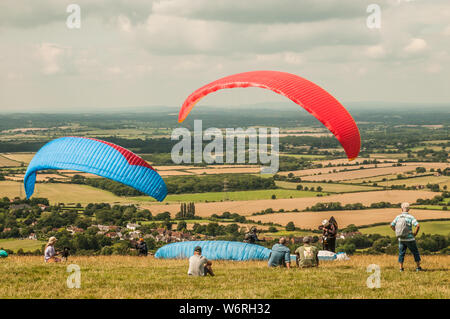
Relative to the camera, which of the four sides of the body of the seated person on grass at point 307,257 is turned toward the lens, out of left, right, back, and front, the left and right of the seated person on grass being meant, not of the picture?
back

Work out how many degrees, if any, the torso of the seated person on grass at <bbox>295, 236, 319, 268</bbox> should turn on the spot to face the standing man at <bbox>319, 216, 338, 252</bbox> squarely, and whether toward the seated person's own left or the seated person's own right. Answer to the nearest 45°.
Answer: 0° — they already face them

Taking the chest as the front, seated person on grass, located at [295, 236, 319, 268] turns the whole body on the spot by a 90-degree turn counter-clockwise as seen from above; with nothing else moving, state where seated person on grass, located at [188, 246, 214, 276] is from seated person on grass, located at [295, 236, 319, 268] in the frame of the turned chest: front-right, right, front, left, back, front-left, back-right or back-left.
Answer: front-left

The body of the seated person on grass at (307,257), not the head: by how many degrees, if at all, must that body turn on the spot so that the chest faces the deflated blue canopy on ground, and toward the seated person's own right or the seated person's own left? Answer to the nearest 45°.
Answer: approximately 45° to the seated person's own left

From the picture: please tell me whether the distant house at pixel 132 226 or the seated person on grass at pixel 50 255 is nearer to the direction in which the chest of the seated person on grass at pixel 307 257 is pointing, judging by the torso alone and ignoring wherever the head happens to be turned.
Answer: the distant house

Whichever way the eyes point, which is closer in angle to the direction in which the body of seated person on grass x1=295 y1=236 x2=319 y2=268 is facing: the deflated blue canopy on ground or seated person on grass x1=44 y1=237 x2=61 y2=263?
the deflated blue canopy on ground
